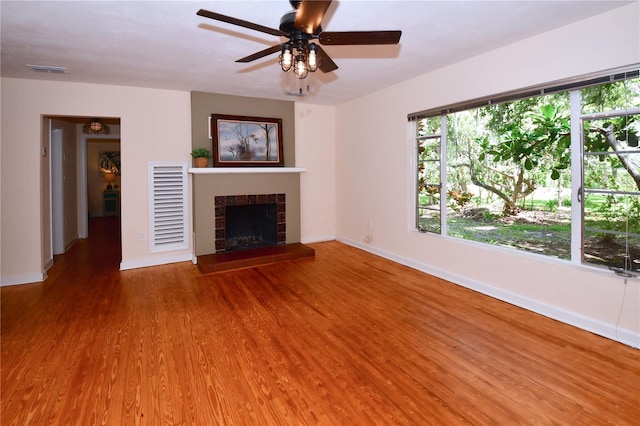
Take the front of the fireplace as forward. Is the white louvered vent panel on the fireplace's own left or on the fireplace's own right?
on the fireplace's own right

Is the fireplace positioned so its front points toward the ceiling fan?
yes

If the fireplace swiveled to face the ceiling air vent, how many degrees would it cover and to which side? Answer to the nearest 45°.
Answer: approximately 45° to its right

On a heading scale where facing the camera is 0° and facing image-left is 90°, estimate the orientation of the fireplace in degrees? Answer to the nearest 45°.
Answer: approximately 0°
